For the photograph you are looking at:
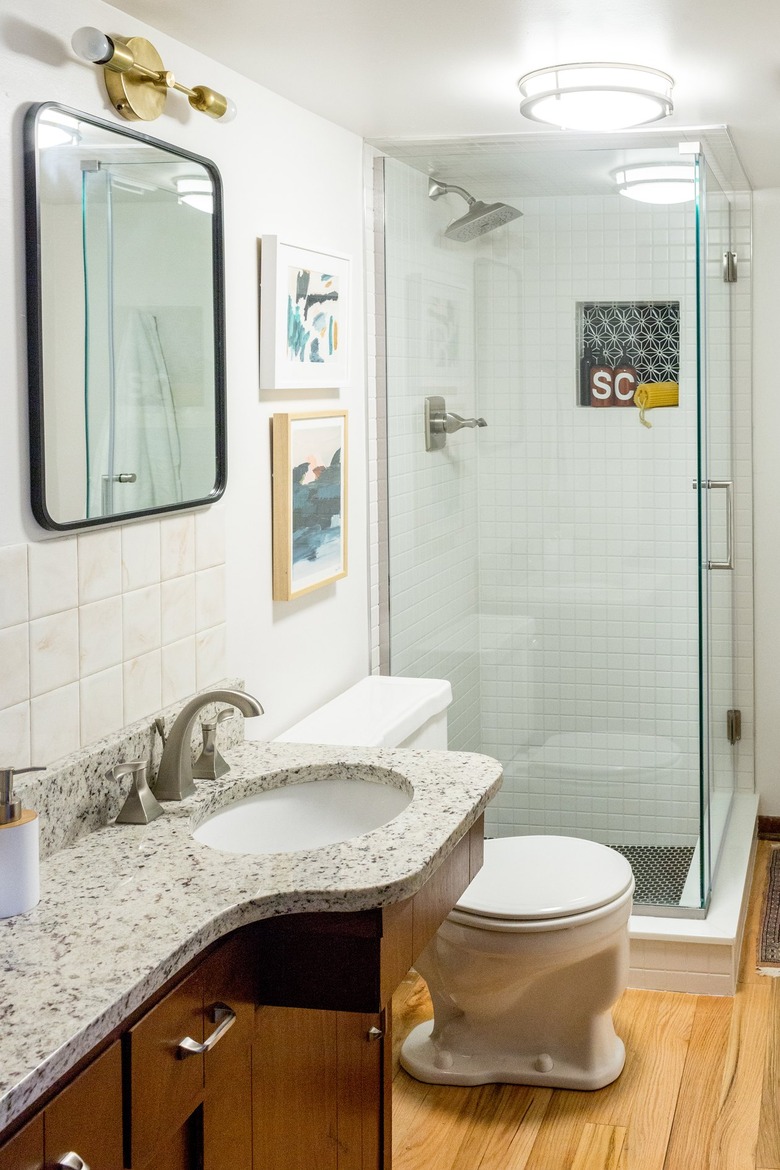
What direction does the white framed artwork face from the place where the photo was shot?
facing the viewer and to the right of the viewer

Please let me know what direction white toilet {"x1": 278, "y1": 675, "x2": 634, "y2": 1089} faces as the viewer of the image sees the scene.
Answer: facing to the right of the viewer

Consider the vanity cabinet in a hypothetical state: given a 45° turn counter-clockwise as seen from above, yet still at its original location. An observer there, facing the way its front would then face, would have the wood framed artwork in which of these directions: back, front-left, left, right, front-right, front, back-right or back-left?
left

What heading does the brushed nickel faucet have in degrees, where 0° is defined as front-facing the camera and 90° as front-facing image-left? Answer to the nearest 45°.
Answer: approximately 315°

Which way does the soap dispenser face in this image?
to the viewer's right

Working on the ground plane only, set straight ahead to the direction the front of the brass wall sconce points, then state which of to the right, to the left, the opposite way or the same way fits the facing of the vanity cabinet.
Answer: the same way

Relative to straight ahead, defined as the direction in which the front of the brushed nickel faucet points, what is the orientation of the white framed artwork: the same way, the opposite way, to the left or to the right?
the same way

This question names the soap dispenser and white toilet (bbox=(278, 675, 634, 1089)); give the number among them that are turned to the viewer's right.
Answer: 2
